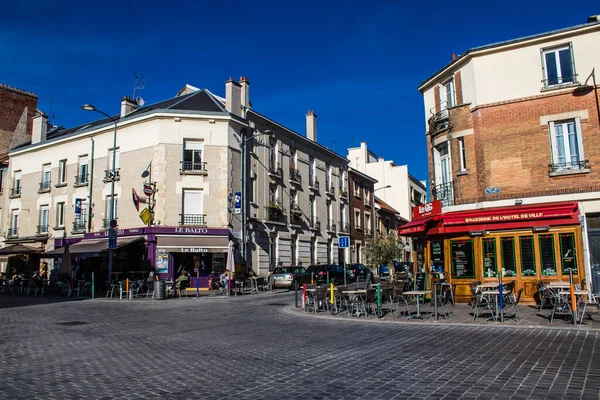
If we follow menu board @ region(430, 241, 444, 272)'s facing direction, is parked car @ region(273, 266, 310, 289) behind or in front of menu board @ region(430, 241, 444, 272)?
behind

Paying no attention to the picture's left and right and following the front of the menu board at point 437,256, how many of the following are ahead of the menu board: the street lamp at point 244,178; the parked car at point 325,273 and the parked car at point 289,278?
0

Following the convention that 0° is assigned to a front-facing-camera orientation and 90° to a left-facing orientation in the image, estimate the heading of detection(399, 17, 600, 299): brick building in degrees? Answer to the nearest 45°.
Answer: approximately 0°

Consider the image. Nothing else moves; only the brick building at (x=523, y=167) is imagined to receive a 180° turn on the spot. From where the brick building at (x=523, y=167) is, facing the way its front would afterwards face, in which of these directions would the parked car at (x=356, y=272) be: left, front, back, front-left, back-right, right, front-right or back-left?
front-left

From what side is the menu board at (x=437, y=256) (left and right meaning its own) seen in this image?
front

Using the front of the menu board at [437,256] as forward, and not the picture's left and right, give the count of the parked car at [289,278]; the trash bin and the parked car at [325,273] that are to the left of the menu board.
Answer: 0

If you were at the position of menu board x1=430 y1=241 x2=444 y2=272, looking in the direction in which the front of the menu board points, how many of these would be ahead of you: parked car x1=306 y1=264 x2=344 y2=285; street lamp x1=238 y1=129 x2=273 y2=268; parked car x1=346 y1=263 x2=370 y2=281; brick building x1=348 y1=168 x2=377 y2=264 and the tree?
0

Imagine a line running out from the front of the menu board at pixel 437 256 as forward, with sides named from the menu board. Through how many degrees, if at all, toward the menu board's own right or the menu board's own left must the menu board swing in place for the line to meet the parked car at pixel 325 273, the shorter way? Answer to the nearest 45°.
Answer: approximately 135° to the menu board's own right

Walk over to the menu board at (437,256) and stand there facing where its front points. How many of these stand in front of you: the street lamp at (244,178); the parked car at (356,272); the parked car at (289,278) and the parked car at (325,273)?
0

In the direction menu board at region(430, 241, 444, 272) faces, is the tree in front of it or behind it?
behind

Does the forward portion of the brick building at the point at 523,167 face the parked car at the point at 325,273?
no

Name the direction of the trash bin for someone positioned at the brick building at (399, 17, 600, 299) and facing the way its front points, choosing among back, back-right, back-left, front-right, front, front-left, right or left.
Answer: right

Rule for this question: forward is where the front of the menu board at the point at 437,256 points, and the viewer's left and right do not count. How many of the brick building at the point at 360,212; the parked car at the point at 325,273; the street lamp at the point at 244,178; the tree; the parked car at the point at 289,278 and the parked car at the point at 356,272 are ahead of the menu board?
0

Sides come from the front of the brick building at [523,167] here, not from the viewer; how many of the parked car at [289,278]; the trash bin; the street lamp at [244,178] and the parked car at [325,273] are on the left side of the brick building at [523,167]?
0

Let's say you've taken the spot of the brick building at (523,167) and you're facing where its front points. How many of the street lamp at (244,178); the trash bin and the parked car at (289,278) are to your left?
0

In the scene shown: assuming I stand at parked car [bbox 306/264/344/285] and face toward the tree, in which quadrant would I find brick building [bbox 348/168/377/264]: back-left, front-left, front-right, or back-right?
front-left
